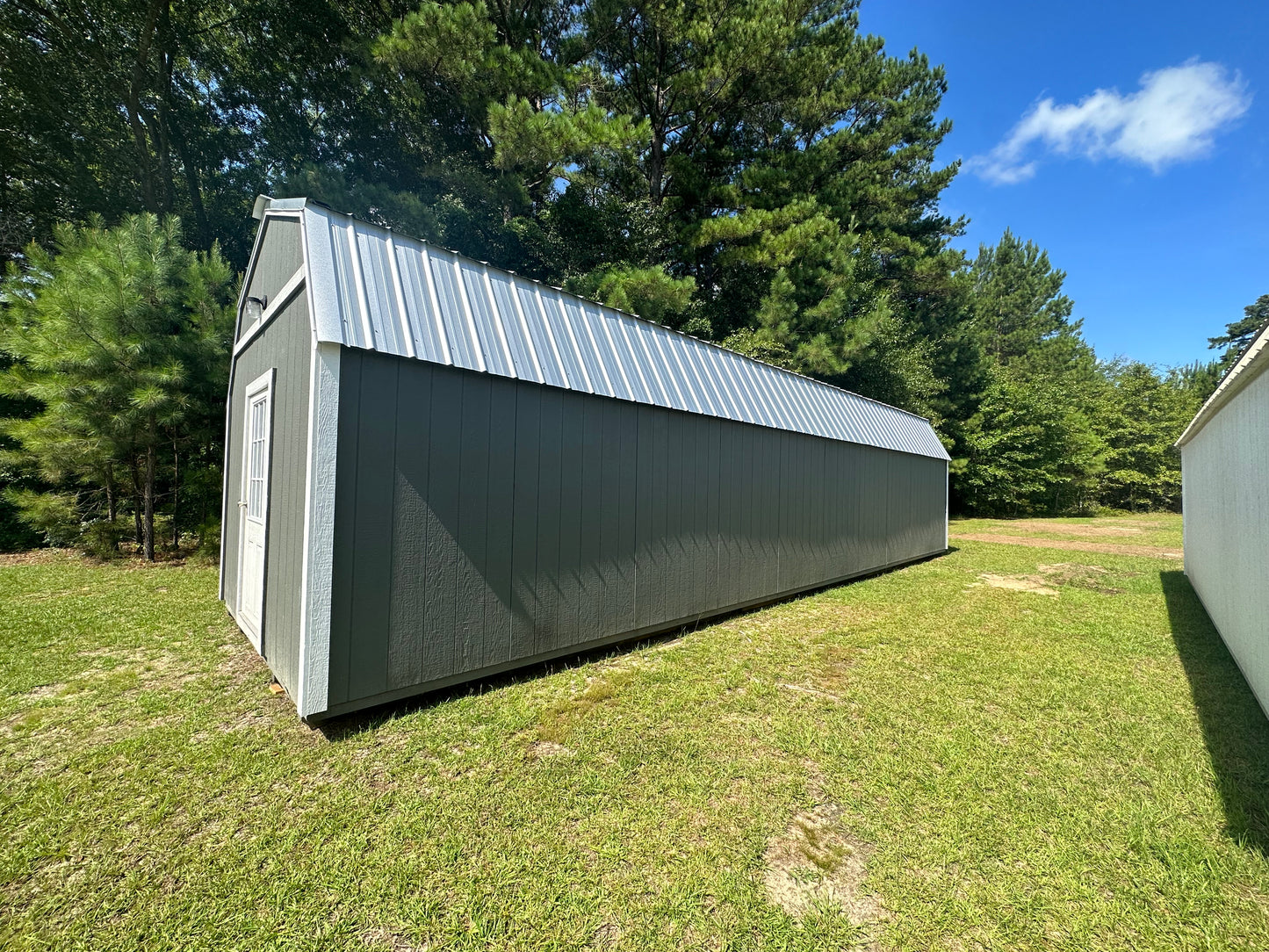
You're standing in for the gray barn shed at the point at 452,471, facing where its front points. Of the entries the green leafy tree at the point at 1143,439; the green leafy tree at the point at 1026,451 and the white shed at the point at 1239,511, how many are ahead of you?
0

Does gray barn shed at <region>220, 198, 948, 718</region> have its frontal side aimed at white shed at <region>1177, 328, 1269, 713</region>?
no

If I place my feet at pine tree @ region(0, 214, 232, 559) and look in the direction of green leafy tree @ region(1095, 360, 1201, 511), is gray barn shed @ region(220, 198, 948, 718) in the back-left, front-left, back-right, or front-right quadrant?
front-right

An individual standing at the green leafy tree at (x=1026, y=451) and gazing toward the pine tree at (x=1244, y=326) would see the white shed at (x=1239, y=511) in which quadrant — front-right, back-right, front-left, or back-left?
back-right

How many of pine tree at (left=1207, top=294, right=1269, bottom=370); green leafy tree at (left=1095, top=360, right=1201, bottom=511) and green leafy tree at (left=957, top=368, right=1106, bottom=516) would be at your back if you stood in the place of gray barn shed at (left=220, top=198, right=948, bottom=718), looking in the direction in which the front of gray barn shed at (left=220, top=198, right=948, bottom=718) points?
3

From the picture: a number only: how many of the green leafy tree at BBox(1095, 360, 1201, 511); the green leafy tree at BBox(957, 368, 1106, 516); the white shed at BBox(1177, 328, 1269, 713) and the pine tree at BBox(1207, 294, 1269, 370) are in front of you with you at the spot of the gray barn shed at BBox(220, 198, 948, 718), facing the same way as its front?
0

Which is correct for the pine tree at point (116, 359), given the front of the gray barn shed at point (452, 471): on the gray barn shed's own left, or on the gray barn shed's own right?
on the gray barn shed's own right

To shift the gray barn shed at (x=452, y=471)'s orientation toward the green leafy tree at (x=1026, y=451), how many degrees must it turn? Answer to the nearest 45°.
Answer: approximately 180°

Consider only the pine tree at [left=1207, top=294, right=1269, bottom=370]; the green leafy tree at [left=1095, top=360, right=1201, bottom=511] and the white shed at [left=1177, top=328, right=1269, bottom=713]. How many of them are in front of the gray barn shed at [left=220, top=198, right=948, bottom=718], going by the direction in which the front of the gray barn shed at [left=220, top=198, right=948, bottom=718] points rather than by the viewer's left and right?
0

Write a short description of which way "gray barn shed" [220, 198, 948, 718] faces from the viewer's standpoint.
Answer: facing the viewer and to the left of the viewer

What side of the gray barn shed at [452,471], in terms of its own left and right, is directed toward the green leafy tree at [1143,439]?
back

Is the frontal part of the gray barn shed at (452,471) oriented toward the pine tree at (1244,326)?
no
